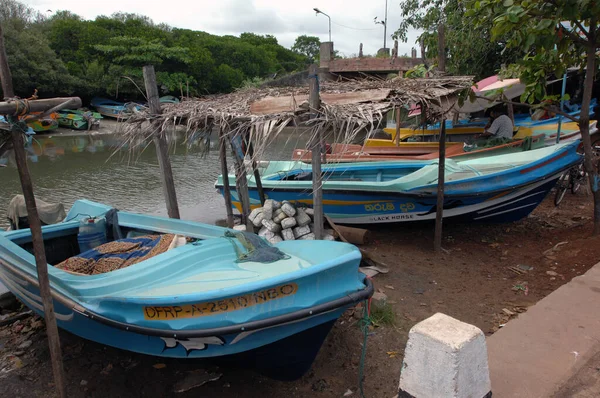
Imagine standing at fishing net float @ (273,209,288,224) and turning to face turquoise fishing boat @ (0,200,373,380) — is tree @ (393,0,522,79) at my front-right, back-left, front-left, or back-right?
back-left

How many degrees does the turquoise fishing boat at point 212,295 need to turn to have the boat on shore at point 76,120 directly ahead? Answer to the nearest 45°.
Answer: approximately 135° to its left
